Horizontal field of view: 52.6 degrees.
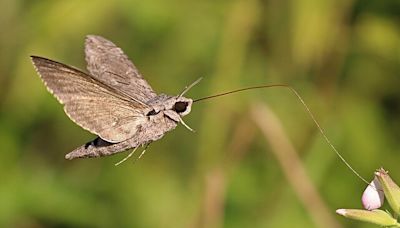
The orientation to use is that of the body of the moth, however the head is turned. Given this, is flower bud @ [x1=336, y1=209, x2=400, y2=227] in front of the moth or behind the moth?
in front

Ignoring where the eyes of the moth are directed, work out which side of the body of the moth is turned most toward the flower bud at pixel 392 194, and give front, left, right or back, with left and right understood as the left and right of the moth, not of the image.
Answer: front

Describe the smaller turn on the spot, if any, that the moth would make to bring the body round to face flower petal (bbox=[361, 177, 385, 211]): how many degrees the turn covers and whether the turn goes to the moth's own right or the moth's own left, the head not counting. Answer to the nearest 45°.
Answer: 0° — it already faces it

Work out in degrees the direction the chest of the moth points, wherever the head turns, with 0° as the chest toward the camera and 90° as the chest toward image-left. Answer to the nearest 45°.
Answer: approximately 270°
